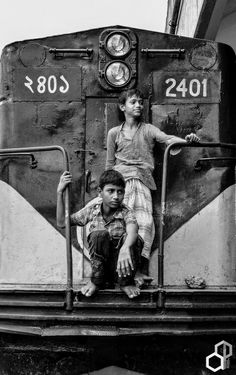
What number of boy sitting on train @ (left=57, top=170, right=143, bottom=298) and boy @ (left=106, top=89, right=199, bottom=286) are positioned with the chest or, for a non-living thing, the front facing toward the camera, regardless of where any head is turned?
2

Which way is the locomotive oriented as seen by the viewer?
toward the camera

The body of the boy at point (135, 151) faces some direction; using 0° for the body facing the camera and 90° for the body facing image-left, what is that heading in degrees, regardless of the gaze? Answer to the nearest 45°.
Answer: approximately 0°

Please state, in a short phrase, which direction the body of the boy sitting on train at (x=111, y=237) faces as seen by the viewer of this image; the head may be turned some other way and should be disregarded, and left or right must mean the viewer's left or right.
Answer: facing the viewer

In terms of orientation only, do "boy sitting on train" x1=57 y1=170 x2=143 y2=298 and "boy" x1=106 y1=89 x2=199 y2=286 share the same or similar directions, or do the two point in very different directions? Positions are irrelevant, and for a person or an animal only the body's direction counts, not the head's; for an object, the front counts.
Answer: same or similar directions
